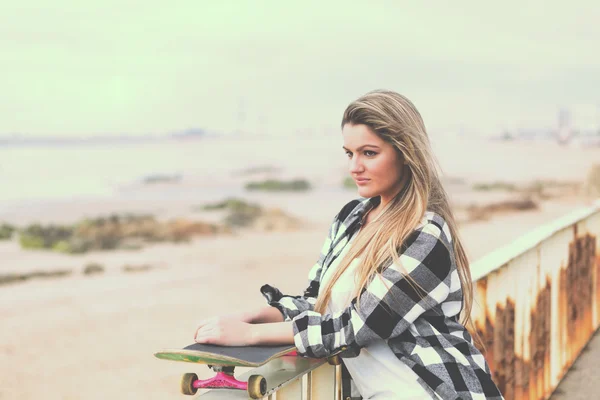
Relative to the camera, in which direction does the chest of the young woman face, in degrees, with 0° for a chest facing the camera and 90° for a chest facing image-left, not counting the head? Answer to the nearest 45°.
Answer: approximately 45°
